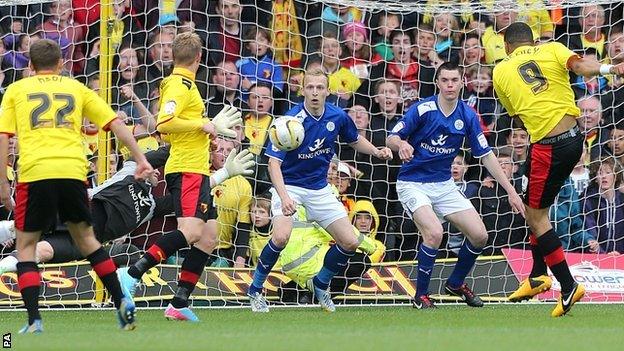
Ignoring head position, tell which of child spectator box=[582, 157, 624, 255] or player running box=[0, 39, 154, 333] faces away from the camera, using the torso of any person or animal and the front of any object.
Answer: the player running

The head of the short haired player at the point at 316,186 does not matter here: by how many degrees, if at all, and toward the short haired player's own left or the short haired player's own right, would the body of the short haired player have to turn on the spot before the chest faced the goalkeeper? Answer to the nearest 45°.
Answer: approximately 90° to the short haired player's own right

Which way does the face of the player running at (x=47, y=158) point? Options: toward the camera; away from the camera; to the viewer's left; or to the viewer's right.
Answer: away from the camera

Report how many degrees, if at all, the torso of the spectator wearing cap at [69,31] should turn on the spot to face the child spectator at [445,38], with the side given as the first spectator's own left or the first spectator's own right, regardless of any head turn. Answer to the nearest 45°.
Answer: approximately 90° to the first spectator's own left

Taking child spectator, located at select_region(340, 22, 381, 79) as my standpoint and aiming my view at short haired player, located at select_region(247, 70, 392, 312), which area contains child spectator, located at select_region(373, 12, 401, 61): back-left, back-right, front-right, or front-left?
back-left

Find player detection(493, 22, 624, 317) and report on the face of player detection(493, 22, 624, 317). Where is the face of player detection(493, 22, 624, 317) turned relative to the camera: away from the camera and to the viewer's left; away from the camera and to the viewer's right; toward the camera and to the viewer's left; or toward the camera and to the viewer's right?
away from the camera and to the viewer's left

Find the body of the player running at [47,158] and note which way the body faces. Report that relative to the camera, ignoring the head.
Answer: away from the camera

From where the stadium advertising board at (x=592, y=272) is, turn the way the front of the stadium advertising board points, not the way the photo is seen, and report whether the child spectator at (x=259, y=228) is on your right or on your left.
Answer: on your right

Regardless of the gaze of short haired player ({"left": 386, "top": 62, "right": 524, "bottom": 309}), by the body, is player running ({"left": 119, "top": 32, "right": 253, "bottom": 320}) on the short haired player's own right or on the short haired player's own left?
on the short haired player's own right

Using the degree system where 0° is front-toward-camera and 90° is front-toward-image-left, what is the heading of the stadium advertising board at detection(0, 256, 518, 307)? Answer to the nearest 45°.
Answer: approximately 0°
